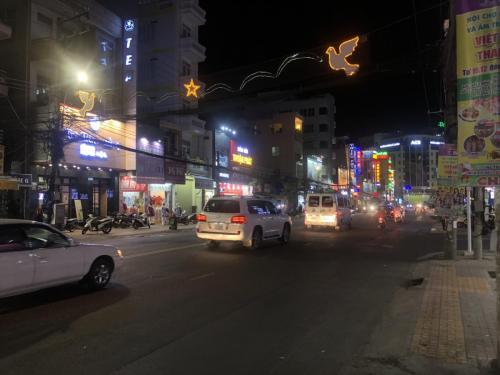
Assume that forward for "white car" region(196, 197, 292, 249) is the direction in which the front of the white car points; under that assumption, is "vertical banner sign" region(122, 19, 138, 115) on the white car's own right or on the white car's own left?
on the white car's own left

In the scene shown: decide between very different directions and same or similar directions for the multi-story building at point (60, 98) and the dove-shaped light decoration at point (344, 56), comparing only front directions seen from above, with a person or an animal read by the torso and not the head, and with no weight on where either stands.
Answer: very different directions

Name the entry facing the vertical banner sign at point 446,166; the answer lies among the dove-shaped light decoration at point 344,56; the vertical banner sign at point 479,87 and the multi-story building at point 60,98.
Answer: the multi-story building

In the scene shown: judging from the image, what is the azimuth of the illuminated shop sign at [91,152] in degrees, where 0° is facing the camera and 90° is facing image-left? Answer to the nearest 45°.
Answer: approximately 315°

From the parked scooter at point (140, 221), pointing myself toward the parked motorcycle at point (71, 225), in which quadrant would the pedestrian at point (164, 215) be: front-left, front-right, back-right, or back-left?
back-right

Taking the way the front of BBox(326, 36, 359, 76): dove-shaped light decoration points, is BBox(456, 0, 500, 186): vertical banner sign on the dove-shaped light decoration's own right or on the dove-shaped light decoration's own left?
on the dove-shaped light decoration's own left
